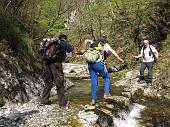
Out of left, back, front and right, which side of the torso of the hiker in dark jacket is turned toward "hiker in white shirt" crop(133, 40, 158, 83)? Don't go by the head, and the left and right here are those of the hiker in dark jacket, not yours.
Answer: front

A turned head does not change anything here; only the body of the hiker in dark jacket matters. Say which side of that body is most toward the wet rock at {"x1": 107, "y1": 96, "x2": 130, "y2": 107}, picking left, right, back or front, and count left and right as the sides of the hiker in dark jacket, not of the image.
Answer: front

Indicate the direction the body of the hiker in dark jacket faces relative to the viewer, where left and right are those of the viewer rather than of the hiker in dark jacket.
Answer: facing away from the viewer and to the right of the viewer
